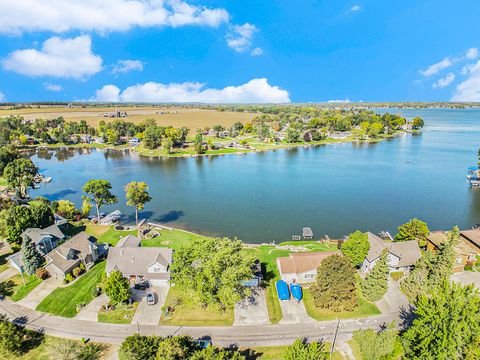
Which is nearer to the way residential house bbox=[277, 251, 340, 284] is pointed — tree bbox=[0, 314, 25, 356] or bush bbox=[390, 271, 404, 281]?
the tree

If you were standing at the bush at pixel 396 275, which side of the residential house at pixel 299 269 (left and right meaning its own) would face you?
left

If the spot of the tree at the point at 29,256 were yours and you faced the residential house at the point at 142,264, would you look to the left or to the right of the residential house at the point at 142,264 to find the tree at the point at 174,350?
right

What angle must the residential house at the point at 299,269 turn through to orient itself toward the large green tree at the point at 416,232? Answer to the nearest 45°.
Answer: approximately 135° to its left

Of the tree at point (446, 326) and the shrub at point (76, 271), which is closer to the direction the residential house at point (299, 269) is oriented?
the tree

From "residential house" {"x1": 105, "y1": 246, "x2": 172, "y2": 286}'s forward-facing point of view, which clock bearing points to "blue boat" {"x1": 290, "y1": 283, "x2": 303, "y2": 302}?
The blue boat is roughly at 10 o'clock from the residential house.

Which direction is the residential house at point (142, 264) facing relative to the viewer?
toward the camera

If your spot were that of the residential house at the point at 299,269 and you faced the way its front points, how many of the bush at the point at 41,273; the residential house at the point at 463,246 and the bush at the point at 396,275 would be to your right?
1

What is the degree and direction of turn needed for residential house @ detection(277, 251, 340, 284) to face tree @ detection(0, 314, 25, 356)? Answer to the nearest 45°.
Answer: approximately 45° to its right

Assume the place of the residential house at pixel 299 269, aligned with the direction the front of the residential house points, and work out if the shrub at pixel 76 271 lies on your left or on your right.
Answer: on your right

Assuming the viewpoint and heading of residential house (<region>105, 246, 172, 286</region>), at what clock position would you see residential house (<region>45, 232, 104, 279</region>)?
residential house (<region>45, 232, 104, 279</region>) is roughly at 4 o'clock from residential house (<region>105, 246, 172, 286</region>).

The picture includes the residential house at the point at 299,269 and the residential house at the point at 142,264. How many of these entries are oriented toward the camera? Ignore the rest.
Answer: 2

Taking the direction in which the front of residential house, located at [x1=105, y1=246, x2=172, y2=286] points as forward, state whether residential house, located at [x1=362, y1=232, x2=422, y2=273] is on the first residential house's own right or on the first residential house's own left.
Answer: on the first residential house's own left

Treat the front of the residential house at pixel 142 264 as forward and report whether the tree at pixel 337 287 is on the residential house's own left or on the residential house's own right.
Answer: on the residential house's own left

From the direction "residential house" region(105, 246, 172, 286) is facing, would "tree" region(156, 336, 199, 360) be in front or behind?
in front
